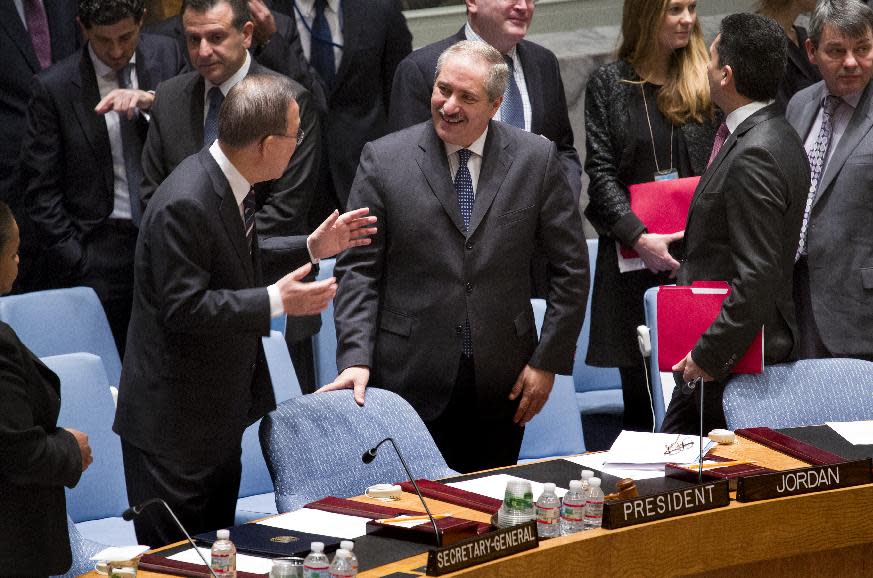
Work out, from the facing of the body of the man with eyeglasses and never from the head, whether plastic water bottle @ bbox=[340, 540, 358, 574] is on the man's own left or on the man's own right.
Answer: on the man's own right

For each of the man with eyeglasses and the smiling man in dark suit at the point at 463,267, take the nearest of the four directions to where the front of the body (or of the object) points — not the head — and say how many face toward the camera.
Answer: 1

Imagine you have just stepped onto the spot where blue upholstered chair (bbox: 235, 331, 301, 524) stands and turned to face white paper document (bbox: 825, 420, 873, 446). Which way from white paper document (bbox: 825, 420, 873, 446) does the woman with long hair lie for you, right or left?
left

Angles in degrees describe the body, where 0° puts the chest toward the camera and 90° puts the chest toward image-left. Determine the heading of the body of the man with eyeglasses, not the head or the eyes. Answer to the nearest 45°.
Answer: approximately 270°

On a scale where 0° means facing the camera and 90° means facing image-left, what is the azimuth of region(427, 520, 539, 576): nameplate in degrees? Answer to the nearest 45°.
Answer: approximately 315°
